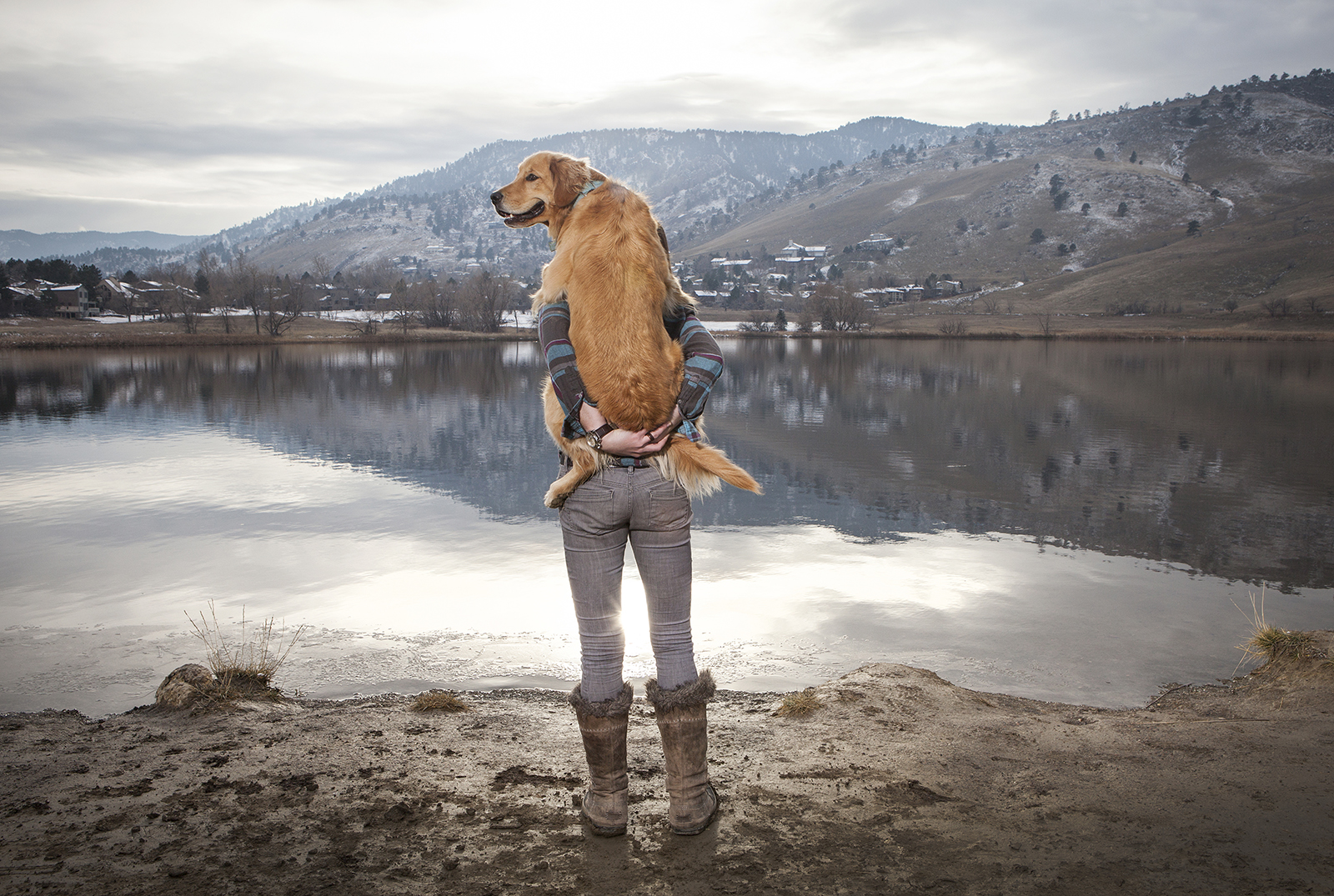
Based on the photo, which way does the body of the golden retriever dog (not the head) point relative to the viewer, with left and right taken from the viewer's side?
facing away from the viewer

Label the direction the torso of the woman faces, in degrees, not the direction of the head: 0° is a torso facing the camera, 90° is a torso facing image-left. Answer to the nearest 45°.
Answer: approximately 180°

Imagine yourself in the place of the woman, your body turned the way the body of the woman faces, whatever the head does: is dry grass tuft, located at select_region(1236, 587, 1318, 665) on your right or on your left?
on your right
